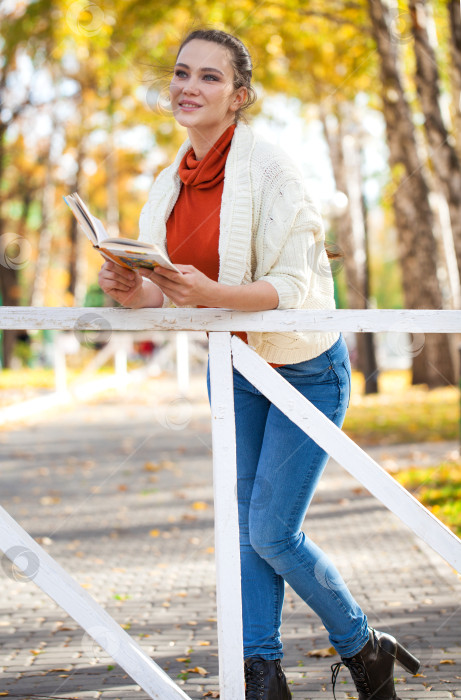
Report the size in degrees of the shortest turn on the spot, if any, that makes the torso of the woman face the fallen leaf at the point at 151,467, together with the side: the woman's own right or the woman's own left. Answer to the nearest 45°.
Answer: approximately 135° to the woman's own right

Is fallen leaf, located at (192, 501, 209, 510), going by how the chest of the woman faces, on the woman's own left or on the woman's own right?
on the woman's own right
